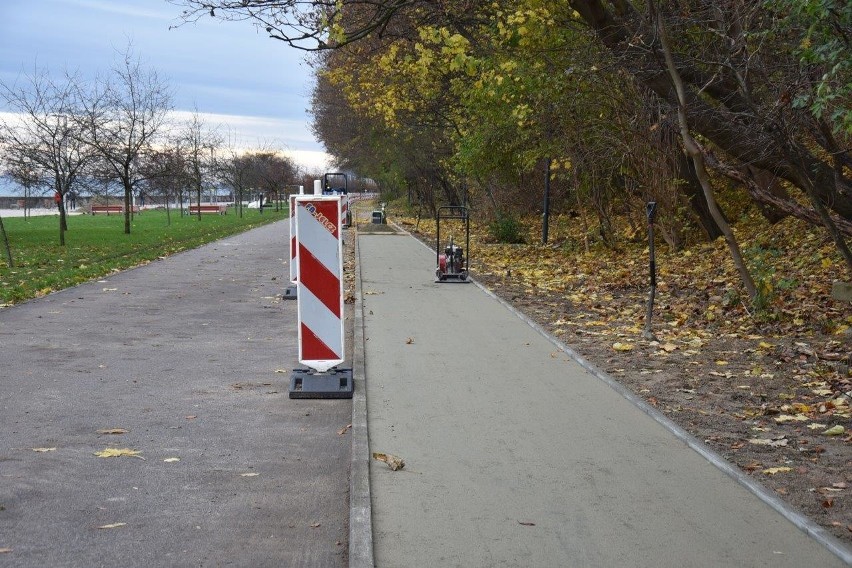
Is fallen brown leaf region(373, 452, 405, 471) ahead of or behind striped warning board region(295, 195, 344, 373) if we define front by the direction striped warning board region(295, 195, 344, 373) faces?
ahead

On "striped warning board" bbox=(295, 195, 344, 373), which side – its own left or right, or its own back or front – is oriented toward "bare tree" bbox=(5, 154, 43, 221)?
back

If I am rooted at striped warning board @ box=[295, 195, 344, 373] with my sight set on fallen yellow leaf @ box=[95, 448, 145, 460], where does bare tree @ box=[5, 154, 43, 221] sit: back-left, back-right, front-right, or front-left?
back-right

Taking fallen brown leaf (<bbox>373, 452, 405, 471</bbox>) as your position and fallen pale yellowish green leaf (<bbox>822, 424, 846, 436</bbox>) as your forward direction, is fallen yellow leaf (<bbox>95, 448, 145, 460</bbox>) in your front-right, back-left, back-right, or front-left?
back-left

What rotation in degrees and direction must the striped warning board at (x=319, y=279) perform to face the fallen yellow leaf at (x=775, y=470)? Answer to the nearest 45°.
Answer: approximately 45° to its left

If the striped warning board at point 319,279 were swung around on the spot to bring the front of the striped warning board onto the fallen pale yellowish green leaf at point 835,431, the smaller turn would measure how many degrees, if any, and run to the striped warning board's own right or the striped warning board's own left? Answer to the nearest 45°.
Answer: approximately 45° to the striped warning board's own left

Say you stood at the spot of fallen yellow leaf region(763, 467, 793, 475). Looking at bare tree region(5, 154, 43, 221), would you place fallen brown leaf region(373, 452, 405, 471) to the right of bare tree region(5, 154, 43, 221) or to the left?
left

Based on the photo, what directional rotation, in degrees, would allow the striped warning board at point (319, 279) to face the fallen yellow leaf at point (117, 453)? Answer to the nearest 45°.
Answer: approximately 45° to its right

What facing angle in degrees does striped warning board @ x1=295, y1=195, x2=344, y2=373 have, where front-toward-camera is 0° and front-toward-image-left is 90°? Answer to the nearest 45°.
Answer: approximately 0°

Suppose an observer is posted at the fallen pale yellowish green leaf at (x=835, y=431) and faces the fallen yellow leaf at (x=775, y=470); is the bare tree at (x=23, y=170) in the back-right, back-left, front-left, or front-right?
back-right
